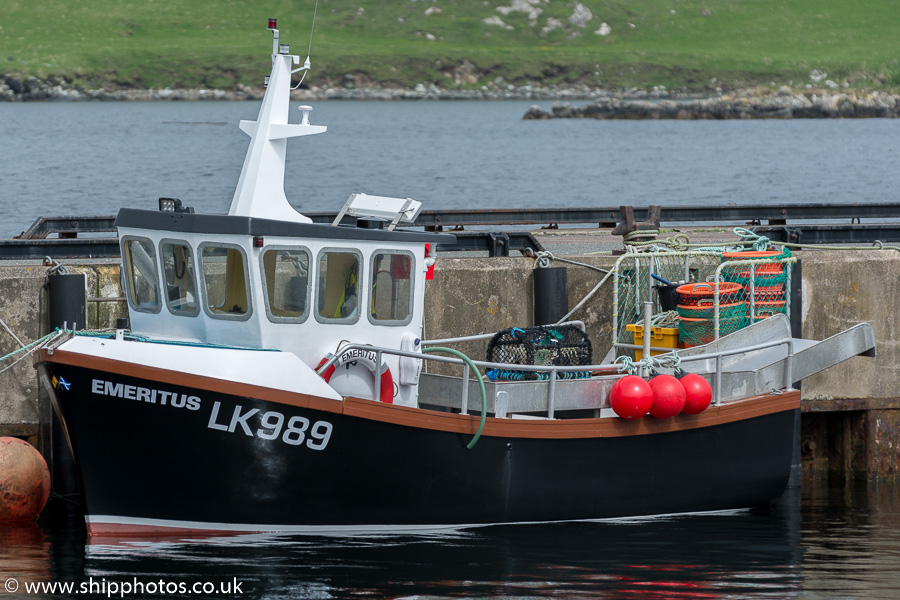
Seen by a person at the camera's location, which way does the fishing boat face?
facing the viewer and to the left of the viewer

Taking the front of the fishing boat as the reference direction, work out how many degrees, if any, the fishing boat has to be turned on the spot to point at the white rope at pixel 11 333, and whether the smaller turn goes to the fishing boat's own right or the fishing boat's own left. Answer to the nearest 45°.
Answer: approximately 45° to the fishing boat's own right

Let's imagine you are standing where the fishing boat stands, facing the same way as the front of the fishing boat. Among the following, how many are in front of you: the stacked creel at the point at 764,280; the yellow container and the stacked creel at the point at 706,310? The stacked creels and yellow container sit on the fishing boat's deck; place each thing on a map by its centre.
0

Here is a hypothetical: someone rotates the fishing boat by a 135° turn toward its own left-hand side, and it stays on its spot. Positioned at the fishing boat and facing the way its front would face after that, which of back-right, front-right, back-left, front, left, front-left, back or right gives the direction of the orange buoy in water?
back

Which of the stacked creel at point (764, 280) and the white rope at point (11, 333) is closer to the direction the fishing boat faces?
the white rope
